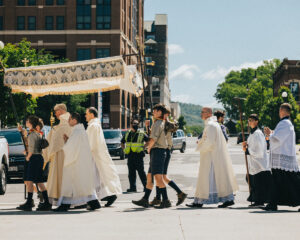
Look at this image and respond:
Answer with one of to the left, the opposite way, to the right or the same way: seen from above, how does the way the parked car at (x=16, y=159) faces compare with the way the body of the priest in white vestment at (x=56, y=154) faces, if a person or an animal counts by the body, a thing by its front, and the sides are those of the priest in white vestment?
to the left

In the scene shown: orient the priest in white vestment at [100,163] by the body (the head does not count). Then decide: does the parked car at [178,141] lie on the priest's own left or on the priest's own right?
on the priest's own right

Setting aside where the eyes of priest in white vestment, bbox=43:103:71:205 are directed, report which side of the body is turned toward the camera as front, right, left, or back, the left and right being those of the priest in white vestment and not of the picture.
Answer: left

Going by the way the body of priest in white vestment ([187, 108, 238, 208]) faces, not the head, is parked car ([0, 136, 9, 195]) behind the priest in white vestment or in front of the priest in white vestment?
in front

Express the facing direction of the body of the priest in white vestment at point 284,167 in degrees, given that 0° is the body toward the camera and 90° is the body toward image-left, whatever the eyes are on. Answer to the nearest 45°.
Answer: approximately 90°

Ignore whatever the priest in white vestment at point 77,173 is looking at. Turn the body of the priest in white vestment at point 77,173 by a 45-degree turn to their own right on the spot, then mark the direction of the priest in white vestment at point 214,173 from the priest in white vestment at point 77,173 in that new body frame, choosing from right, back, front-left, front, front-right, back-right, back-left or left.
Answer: back-right

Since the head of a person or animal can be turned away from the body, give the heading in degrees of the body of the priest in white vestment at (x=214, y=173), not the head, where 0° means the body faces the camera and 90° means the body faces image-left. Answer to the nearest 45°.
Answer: approximately 90°

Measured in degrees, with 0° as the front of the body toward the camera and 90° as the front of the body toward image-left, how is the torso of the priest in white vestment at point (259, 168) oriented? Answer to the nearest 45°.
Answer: approximately 90°

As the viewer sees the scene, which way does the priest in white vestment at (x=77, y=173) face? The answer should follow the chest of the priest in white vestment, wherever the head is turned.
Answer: to the viewer's left

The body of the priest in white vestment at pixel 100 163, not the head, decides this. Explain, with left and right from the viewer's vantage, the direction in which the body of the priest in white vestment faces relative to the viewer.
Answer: facing to the left of the viewer

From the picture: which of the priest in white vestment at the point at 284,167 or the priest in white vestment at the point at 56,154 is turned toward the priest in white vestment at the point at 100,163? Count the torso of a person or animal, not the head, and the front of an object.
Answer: the priest in white vestment at the point at 284,167

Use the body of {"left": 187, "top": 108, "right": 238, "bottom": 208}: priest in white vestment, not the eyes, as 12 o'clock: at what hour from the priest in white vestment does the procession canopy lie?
The procession canopy is roughly at 1 o'clock from the priest in white vestment.

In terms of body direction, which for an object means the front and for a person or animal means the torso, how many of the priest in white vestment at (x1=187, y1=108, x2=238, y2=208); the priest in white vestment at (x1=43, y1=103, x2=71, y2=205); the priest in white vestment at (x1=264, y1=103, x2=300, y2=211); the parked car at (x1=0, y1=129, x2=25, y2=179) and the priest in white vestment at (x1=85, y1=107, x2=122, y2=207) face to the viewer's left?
4
